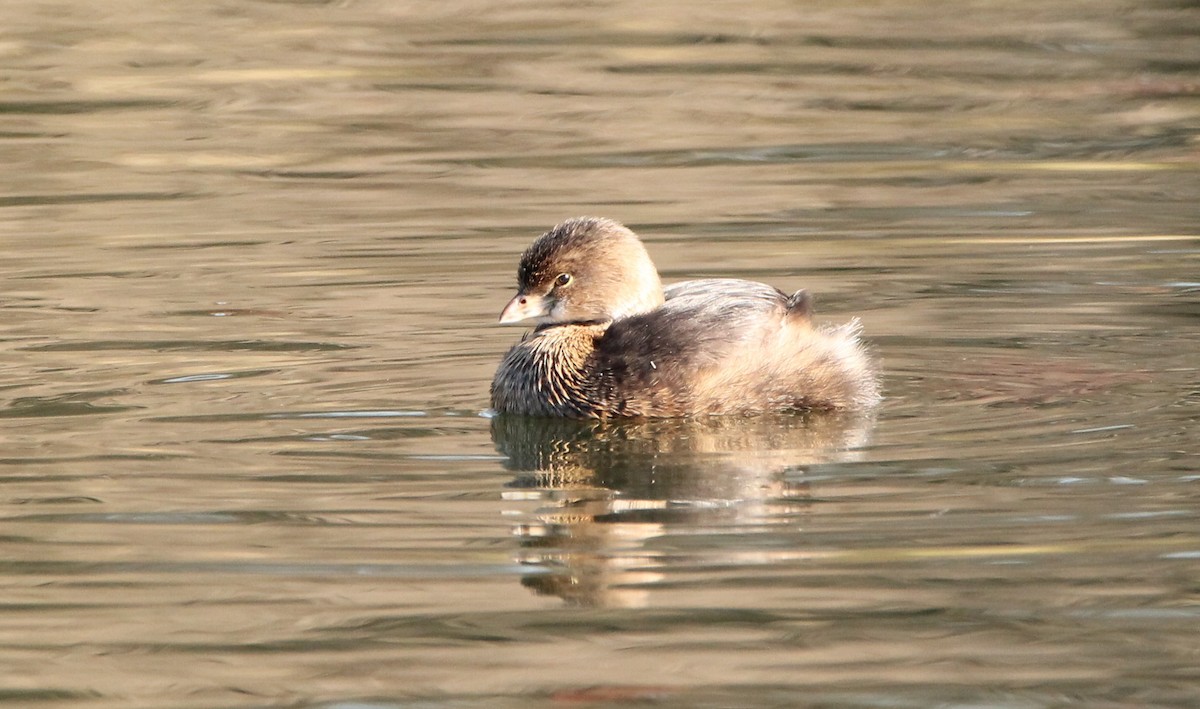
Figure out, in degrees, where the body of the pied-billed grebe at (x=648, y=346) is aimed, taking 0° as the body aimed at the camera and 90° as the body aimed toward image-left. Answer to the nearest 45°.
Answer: approximately 90°
